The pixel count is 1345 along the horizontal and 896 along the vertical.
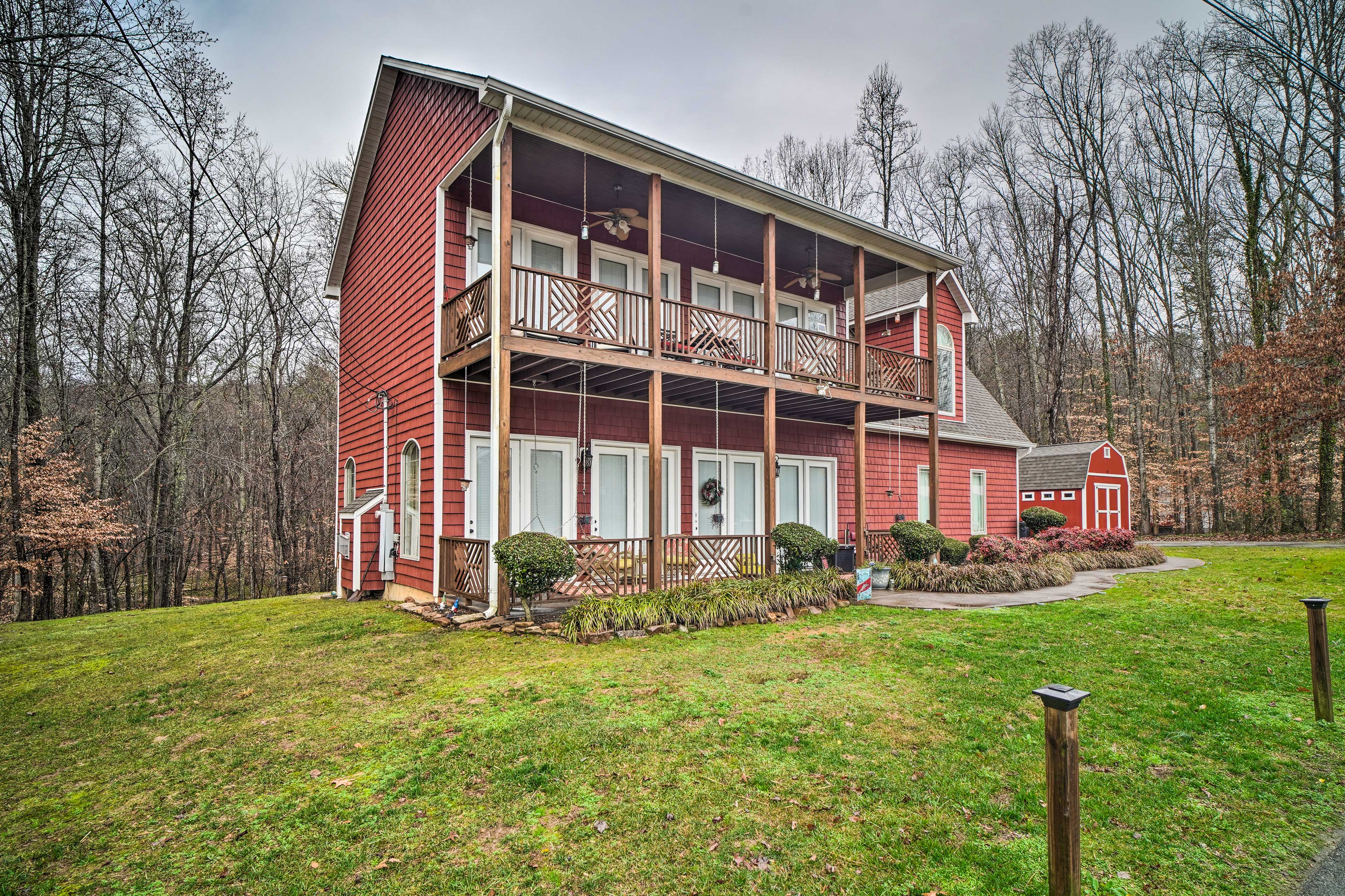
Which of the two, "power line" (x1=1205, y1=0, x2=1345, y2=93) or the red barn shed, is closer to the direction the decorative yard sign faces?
the power line

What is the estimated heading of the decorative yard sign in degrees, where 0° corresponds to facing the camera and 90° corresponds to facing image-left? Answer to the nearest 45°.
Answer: approximately 0°

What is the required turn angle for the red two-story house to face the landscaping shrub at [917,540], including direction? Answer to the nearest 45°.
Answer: approximately 45° to its left

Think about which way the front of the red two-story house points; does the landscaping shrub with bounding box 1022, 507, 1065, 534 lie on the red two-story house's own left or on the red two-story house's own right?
on the red two-story house's own left

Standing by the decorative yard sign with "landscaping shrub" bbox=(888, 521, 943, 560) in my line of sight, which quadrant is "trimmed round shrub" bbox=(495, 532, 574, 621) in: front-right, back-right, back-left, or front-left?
back-left

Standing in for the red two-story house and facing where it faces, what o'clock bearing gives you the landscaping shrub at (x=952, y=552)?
The landscaping shrub is roughly at 10 o'clock from the red two-story house.

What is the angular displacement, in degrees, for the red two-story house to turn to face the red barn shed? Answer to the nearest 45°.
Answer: approximately 90° to its left

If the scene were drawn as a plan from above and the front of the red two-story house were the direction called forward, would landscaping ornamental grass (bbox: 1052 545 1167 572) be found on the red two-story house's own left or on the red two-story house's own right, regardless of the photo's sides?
on the red two-story house's own left

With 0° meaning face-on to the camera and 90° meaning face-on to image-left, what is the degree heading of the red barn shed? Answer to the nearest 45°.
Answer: approximately 315°

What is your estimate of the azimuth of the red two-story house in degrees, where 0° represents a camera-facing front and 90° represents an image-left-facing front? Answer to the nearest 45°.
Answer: approximately 315°
